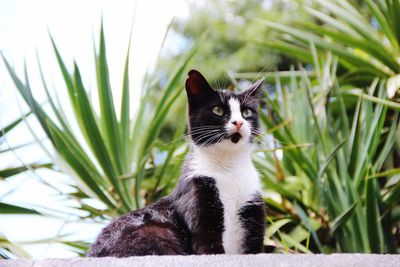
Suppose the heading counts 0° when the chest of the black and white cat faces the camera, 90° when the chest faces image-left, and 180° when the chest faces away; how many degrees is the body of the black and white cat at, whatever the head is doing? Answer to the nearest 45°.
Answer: approximately 315°
